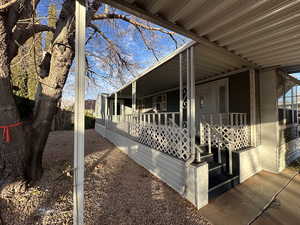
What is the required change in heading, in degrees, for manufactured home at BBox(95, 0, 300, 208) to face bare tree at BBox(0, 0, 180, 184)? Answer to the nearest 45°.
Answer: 0° — it already faces it

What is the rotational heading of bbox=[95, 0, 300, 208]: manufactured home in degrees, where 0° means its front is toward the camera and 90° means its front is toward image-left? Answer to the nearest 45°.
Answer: approximately 45°

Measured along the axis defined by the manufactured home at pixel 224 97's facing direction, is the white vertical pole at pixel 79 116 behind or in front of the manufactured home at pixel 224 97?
in front
